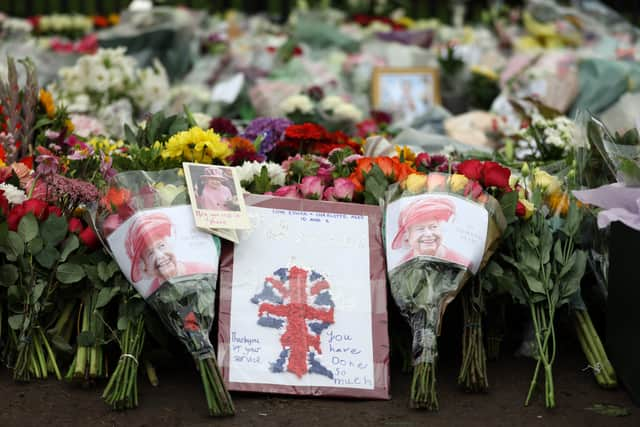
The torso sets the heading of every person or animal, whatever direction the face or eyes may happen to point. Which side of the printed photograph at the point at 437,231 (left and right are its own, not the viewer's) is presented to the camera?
front

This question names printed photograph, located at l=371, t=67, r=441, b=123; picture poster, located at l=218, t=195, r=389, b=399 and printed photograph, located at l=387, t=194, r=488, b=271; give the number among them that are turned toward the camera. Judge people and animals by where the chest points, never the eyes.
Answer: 3

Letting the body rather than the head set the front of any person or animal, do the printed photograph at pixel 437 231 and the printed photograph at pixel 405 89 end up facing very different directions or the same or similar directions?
same or similar directions

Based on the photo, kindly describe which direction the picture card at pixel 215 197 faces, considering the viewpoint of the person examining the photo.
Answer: facing the viewer

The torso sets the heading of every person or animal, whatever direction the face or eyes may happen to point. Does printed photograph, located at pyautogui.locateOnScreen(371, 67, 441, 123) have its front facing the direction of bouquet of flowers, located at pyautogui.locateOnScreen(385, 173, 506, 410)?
yes

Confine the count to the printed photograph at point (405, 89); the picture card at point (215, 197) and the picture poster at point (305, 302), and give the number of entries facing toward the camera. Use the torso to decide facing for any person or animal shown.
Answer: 3

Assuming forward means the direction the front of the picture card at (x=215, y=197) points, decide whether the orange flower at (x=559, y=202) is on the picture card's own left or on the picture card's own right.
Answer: on the picture card's own left

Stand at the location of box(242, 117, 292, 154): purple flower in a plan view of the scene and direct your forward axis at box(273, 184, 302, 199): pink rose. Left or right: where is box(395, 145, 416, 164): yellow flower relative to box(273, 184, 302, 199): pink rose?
left

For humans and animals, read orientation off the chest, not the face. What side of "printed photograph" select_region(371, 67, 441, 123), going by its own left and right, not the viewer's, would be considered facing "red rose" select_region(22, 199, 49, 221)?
front
